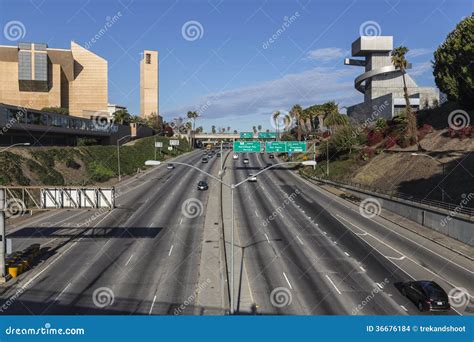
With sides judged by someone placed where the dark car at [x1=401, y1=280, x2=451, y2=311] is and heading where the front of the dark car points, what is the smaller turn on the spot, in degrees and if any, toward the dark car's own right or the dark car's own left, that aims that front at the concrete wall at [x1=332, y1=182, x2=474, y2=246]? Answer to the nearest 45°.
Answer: approximately 45° to the dark car's own right

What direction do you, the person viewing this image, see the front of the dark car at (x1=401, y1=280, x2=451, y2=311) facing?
facing away from the viewer and to the left of the viewer
